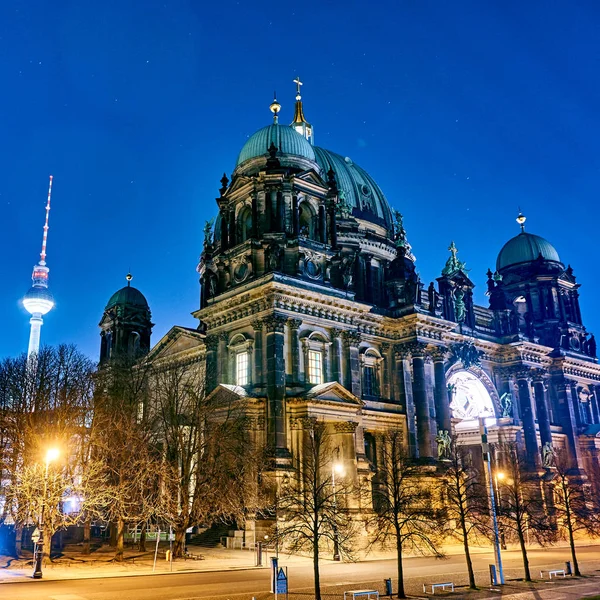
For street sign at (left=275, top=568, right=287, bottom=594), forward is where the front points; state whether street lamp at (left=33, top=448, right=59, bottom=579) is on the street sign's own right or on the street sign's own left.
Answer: on the street sign's own right

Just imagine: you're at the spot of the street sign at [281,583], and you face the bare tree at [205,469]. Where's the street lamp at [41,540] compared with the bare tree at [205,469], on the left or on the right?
left

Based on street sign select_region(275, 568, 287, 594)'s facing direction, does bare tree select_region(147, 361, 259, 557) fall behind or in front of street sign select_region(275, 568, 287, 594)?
behind

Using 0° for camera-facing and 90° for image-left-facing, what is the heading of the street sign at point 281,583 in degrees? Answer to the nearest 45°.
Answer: approximately 0°
